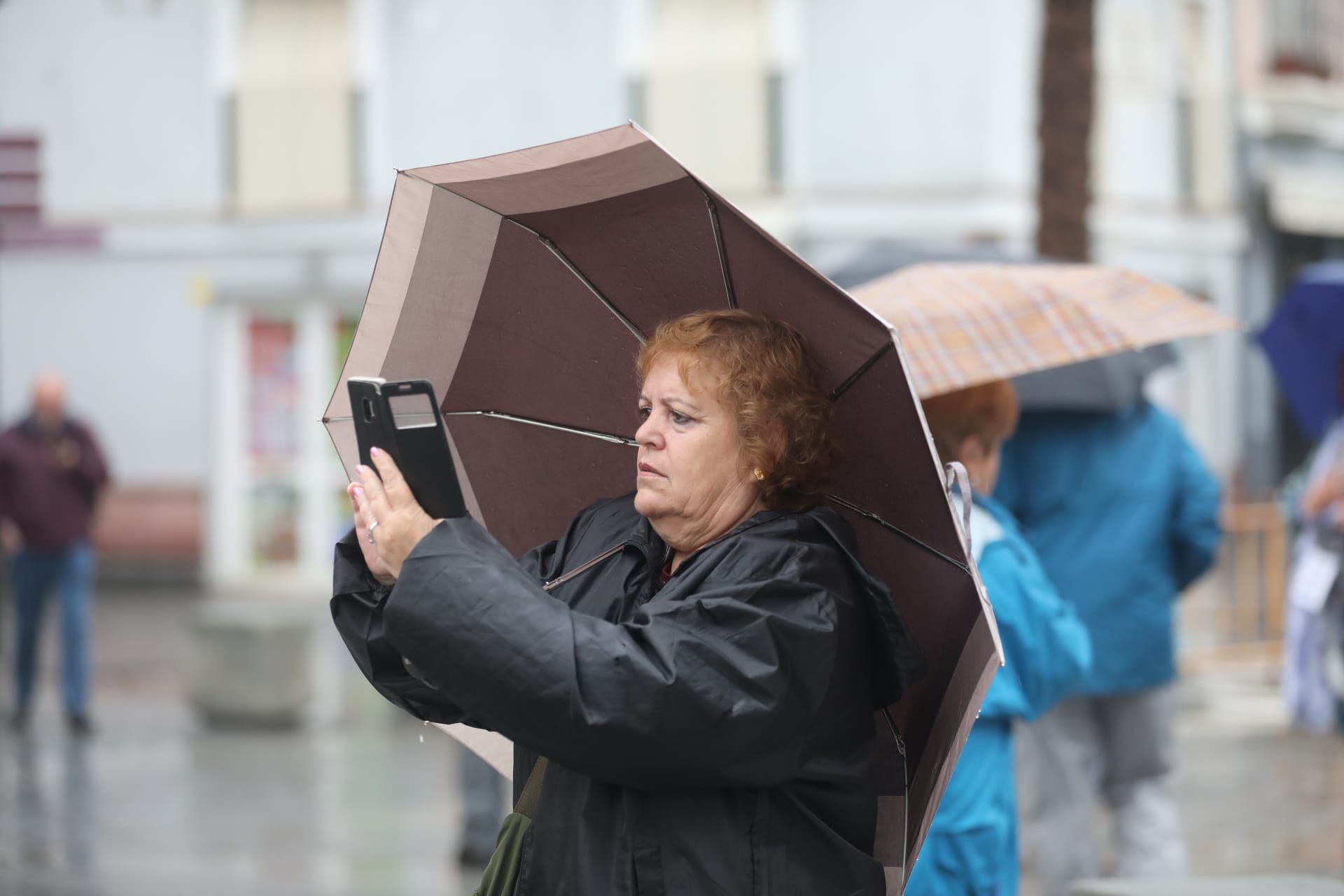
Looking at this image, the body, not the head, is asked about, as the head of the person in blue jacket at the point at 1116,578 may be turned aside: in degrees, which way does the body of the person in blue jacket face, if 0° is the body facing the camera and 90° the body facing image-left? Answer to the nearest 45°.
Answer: approximately 180°

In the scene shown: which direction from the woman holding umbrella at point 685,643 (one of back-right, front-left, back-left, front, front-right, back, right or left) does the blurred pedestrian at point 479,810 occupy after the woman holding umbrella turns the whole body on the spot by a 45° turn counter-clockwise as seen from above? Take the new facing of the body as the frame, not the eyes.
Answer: back

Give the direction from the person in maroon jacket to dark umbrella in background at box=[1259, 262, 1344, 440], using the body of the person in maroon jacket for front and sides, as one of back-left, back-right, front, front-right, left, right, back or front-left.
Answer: front-left

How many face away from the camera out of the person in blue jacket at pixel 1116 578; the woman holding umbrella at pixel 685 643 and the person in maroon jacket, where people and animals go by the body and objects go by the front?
1

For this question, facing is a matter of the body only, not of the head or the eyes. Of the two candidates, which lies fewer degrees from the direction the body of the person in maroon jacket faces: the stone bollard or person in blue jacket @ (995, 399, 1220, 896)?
the person in blue jacket

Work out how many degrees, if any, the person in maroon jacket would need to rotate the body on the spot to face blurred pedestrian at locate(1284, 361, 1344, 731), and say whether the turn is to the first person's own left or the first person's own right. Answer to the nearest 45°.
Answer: approximately 45° to the first person's own left

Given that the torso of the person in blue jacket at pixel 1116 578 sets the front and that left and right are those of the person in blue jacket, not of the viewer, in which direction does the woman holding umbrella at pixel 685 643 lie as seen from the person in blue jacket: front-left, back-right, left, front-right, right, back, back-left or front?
back

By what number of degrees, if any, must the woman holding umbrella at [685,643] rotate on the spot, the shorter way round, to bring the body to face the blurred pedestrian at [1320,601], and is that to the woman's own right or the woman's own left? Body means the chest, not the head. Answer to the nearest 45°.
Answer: approximately 180°

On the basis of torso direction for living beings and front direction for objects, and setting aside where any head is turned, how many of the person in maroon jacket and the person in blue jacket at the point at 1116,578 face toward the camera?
1

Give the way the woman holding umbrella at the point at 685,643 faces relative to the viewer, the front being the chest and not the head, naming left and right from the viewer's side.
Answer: facing the viewer and to the left of the viewer

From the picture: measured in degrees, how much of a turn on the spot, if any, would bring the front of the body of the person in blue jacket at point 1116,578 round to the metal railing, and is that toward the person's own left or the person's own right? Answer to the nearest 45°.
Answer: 0° — they already face it

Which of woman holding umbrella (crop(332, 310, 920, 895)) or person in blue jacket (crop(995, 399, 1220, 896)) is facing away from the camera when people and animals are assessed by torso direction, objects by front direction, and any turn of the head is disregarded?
the person in blue jacket

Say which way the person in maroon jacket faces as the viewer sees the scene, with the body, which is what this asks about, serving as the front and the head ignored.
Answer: toward the camera

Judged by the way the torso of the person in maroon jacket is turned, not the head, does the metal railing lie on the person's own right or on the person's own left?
on the person's own left
